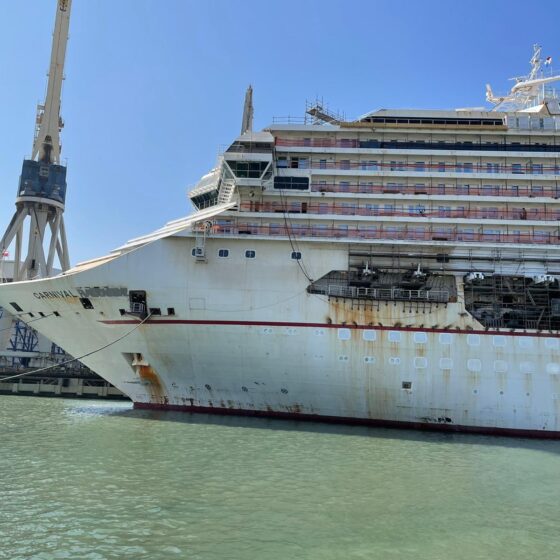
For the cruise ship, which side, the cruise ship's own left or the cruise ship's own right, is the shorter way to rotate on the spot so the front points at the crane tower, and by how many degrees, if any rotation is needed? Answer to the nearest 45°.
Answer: approximately 45° to the cruise ship's own right

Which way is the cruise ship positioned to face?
to the viewer's left
